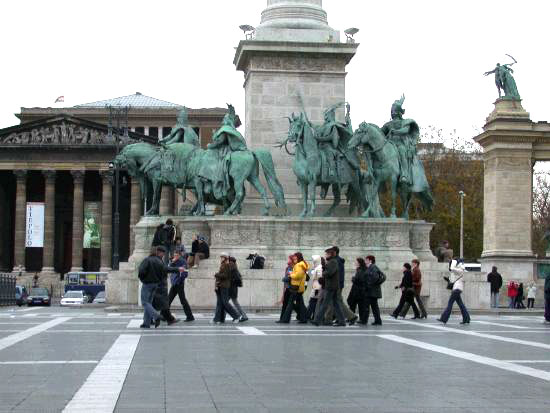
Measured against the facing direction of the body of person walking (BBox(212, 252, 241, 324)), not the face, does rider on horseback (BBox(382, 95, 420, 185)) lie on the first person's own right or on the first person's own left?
on the first person's own right

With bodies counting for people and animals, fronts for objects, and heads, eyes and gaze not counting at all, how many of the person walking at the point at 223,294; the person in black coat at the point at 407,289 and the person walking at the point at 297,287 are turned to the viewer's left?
3

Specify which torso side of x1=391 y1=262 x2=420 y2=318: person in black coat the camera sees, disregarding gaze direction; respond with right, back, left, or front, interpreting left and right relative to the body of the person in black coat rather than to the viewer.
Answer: left

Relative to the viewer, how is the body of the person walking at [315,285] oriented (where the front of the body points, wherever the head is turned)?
to the viewer's left

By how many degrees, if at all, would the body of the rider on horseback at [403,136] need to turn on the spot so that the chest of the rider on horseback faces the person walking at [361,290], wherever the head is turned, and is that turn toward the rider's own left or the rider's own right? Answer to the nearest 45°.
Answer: approximately 45° to the rider's own left

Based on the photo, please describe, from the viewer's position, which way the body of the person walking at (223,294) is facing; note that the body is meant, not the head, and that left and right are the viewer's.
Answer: facing to the left of the viewer

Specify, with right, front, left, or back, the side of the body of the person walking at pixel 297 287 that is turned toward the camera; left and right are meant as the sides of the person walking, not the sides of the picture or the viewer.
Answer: left

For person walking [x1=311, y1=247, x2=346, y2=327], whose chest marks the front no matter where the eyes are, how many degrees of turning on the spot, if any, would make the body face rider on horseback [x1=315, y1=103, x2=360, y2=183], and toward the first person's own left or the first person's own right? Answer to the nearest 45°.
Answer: approximately 90° to the first person's own right

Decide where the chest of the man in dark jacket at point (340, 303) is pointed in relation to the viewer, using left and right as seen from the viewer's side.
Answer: facing to the left of the viewer

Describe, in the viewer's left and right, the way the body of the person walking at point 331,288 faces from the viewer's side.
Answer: facing to the left of the viewer

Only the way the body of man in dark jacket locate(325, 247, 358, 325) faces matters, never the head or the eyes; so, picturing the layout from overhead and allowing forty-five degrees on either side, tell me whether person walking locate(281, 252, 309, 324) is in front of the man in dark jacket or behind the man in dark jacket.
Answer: in front
